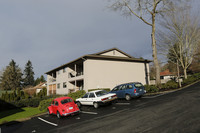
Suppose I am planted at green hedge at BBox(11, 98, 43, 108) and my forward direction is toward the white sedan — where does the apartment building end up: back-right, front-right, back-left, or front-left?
front-left

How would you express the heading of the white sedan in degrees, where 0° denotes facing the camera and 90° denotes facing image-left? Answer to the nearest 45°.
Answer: approximately 135°

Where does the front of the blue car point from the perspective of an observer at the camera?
facing away from the viewer and to the left of the viewer

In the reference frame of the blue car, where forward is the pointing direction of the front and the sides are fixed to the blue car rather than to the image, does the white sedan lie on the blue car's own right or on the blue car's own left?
on the blue car's own left

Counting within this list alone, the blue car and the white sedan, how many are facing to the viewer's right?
0

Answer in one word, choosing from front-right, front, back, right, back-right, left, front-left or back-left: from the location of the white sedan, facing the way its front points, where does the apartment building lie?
front-right

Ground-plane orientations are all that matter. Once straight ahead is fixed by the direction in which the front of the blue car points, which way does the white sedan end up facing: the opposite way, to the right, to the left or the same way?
the same way

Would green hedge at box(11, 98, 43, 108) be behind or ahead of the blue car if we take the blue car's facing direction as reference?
ahead

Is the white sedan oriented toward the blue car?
no
